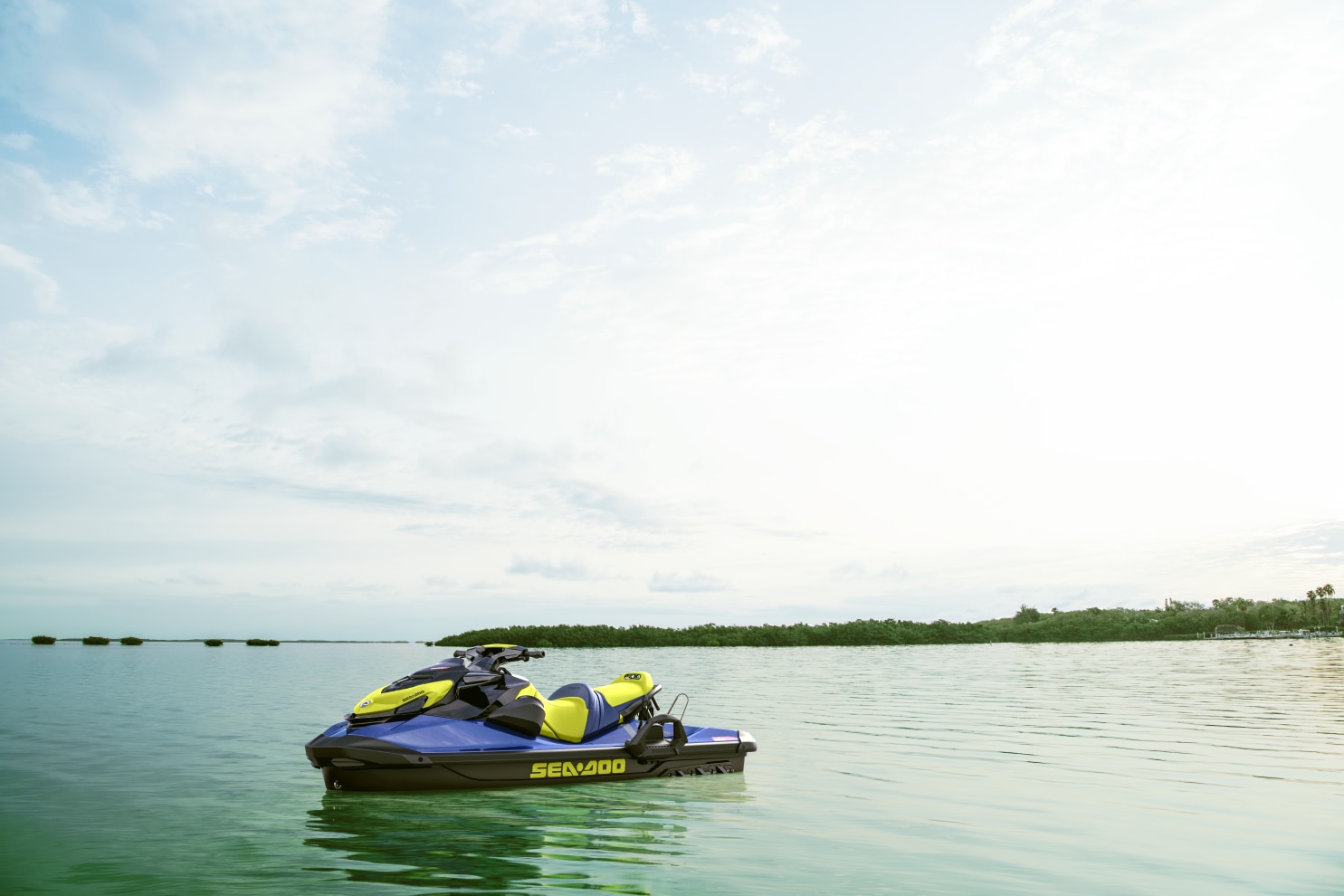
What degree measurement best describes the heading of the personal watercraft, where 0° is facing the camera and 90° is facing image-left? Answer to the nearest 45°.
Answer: approximately 45°
